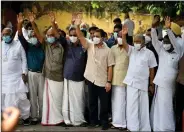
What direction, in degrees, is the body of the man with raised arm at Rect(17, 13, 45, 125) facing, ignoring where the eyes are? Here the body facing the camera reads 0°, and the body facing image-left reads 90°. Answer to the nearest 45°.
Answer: approximately 0°

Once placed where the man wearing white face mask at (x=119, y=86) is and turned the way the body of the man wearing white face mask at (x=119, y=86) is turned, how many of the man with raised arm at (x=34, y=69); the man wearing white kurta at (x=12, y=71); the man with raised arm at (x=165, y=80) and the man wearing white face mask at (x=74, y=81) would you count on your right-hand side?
3

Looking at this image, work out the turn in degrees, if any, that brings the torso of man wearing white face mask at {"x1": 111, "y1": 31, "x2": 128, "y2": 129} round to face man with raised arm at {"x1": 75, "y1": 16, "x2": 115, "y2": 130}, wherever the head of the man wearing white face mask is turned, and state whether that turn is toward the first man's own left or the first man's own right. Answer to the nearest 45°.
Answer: approximately 90° to the first man's own right

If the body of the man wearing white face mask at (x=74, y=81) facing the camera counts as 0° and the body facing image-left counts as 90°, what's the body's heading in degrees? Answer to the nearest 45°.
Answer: approximately 0°

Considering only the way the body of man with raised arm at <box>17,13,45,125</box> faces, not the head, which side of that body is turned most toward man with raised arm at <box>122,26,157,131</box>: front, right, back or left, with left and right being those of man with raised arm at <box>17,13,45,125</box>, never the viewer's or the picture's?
left

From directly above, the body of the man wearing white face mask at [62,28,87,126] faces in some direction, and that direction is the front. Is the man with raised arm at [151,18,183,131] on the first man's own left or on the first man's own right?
on the first man's own left

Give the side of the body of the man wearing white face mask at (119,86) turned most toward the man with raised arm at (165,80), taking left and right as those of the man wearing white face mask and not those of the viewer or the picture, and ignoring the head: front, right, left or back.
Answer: left

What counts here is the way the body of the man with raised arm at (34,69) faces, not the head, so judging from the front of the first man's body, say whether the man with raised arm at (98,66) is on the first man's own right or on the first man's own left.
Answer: on the first man's own left

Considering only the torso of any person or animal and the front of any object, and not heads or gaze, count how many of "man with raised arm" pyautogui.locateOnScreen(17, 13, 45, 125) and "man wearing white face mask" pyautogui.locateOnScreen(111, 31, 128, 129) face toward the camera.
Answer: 2

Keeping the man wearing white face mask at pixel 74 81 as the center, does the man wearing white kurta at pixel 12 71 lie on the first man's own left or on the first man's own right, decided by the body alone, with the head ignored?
on the first man's own right
